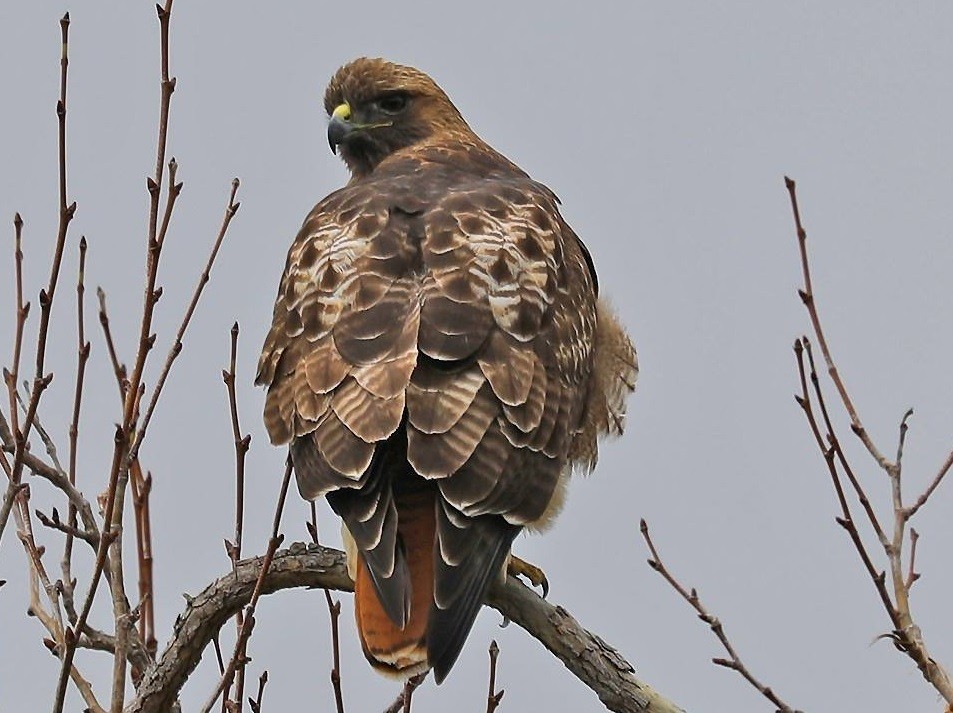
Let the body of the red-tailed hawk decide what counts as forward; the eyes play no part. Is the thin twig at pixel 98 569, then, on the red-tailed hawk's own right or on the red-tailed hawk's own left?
on the red-tailed hawk's own left

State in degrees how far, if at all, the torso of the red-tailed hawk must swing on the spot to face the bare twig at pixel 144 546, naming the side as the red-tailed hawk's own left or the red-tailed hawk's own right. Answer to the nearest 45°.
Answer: approximately 90° to the red-tailed hawk's own left

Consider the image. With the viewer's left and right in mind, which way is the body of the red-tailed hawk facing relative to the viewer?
facing away from the viewer

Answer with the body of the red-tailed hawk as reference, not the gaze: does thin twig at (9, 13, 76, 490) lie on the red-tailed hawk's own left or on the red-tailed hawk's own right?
on the red-tailed hawk's own left
